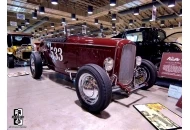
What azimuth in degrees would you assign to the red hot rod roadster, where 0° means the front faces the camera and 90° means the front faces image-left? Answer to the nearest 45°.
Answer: approximately 315°

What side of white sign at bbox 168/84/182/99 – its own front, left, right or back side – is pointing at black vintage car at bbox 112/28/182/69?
back

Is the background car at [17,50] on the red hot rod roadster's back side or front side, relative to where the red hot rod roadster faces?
on the back side

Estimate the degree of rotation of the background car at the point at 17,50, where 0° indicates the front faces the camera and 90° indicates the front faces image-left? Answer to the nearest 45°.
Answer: approximately 315°

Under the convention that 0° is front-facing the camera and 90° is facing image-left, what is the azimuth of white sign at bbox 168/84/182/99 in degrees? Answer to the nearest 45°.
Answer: approximately 0°

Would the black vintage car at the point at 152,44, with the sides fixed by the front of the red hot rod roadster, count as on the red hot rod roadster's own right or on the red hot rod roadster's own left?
on the red hot rod roadster's own left
